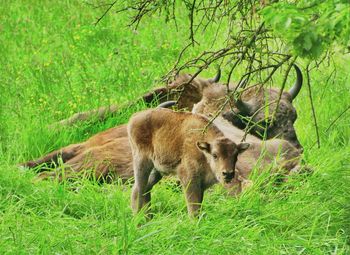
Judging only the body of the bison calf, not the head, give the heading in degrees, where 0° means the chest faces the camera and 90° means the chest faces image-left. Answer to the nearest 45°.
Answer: approximately 315°
